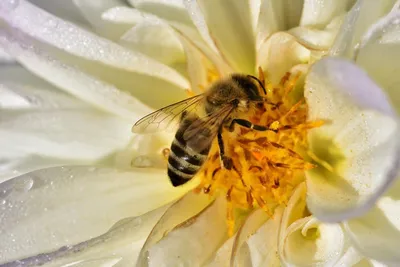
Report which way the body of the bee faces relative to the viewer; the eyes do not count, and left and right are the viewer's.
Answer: facing to the right of the viewer
